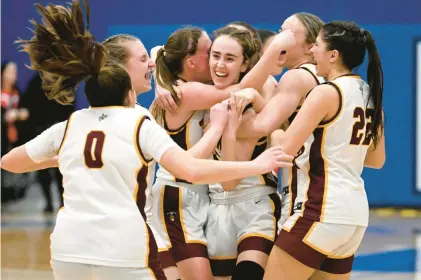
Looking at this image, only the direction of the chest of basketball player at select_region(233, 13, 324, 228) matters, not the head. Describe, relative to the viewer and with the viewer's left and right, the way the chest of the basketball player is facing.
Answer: facing to the left of the viewer

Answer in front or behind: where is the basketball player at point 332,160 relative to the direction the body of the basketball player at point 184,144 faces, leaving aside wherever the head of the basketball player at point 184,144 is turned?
in front

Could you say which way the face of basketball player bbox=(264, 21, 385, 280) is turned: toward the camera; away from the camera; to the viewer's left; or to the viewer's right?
to the viewer's left

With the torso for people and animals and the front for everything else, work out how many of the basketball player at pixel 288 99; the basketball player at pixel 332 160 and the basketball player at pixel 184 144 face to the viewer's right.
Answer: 1

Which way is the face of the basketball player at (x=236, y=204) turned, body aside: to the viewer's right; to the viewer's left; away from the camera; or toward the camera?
toward the camera

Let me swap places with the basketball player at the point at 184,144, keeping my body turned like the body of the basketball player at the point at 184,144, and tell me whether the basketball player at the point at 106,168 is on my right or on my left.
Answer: on my right

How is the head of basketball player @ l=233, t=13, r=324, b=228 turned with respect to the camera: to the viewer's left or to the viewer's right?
to the viewer's left
